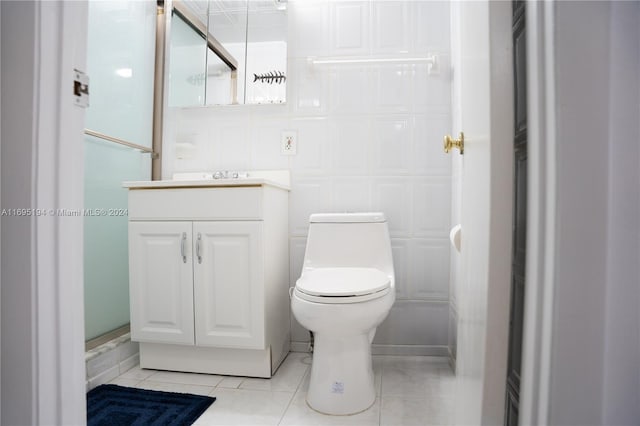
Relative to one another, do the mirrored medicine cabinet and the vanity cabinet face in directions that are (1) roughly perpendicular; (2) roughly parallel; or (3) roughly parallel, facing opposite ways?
roughly parallel

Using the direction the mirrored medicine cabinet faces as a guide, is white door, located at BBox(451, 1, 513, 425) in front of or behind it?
in front

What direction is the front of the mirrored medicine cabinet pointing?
toward the camera

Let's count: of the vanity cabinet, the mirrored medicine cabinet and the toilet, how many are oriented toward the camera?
3

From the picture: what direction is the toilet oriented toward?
toward the camera

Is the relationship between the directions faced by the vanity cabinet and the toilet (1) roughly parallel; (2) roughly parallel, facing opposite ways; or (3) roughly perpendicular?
roughly parallel

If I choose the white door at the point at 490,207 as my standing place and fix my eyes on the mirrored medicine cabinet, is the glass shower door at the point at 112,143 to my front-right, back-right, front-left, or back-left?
front-left

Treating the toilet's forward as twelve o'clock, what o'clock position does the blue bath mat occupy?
The blue bath mat is roughly at 3 o'clock from the toilet.
